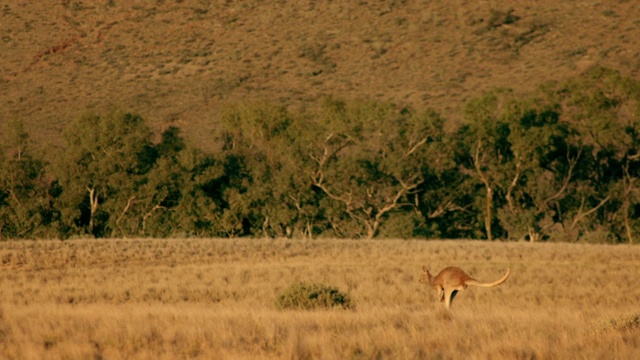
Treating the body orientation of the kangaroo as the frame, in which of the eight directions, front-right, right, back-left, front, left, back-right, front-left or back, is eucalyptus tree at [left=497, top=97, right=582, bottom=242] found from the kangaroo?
right

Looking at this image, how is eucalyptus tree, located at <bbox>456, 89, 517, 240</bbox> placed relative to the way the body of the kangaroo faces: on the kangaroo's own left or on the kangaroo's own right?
on the kangaroo's own right

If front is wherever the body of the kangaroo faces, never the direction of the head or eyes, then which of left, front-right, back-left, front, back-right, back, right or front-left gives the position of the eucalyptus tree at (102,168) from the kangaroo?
front-right

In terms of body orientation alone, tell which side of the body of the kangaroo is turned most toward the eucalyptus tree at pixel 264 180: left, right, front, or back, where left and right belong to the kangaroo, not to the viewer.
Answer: right

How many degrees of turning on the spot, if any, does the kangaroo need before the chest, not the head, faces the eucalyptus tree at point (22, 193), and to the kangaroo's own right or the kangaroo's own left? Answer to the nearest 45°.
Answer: approximately 45° to the kangaroo's own right

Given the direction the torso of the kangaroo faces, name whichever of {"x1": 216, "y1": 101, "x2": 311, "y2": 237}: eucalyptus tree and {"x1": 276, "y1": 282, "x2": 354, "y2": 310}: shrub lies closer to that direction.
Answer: the shrub

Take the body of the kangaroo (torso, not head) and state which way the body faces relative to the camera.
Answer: to the viewer's left

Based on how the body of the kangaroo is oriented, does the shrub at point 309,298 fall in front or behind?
in front

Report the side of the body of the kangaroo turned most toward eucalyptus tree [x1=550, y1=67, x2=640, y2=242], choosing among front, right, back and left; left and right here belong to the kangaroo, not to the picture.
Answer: right

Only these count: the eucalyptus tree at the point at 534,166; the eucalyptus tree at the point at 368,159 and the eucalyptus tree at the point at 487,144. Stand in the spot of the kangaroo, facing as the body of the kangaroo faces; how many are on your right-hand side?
3
